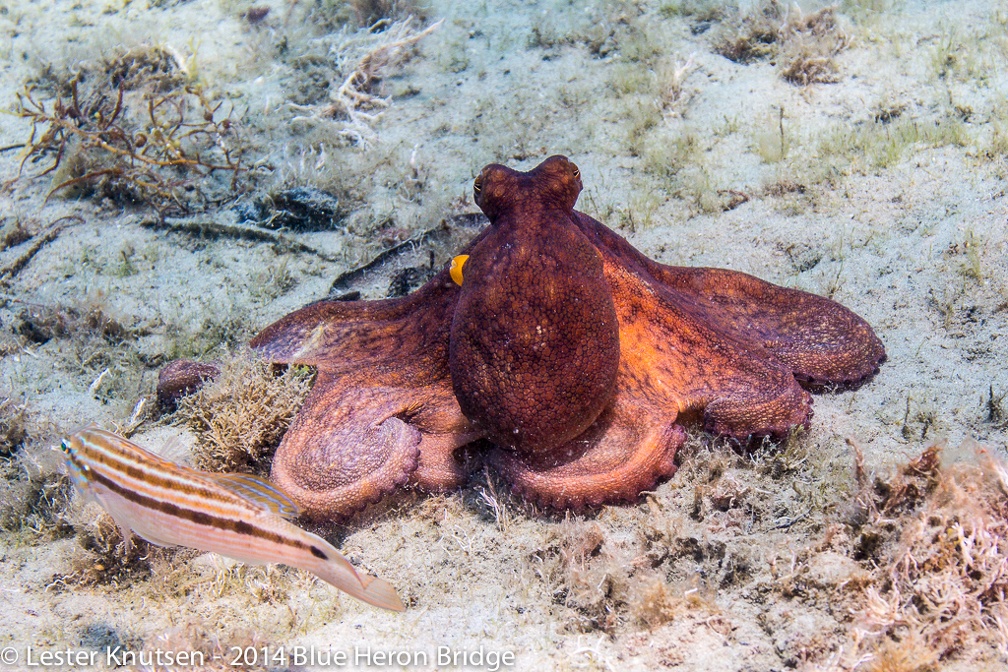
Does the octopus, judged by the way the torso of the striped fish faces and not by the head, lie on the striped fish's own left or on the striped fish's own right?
on the striped fish's own right

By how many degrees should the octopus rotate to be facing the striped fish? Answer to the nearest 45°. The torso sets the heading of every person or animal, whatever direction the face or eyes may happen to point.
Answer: approximately 135° to its left

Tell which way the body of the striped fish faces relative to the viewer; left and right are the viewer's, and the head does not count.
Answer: facing away from the viewer and to the left of the viewer

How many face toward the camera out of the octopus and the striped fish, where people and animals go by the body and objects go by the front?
0

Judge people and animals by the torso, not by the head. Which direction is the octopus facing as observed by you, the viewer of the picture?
facing away from the viewer
